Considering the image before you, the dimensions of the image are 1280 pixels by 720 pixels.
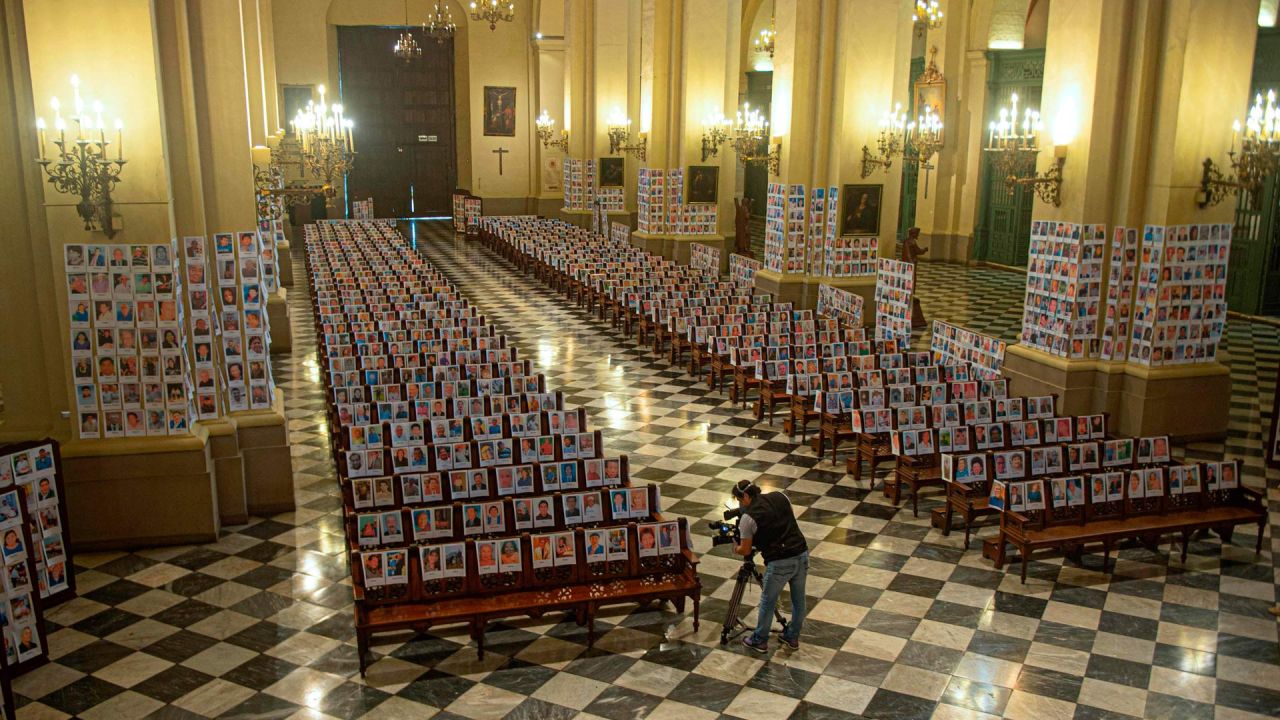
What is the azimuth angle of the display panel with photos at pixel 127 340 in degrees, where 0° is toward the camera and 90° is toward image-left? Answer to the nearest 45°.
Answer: approximately 0°

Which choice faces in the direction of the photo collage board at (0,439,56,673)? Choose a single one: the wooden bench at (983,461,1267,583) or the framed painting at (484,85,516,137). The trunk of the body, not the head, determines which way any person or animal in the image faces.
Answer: the framed painting

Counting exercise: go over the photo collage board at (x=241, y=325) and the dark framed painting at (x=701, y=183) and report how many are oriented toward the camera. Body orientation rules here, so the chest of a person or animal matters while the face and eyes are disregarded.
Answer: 2

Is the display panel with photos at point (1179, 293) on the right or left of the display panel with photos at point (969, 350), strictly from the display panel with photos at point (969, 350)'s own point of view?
on its left

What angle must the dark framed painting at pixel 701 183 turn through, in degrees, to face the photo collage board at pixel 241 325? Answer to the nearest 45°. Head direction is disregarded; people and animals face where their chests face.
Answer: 0° — it already faces it

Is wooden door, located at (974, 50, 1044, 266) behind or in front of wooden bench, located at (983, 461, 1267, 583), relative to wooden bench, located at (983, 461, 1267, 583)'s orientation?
behind
